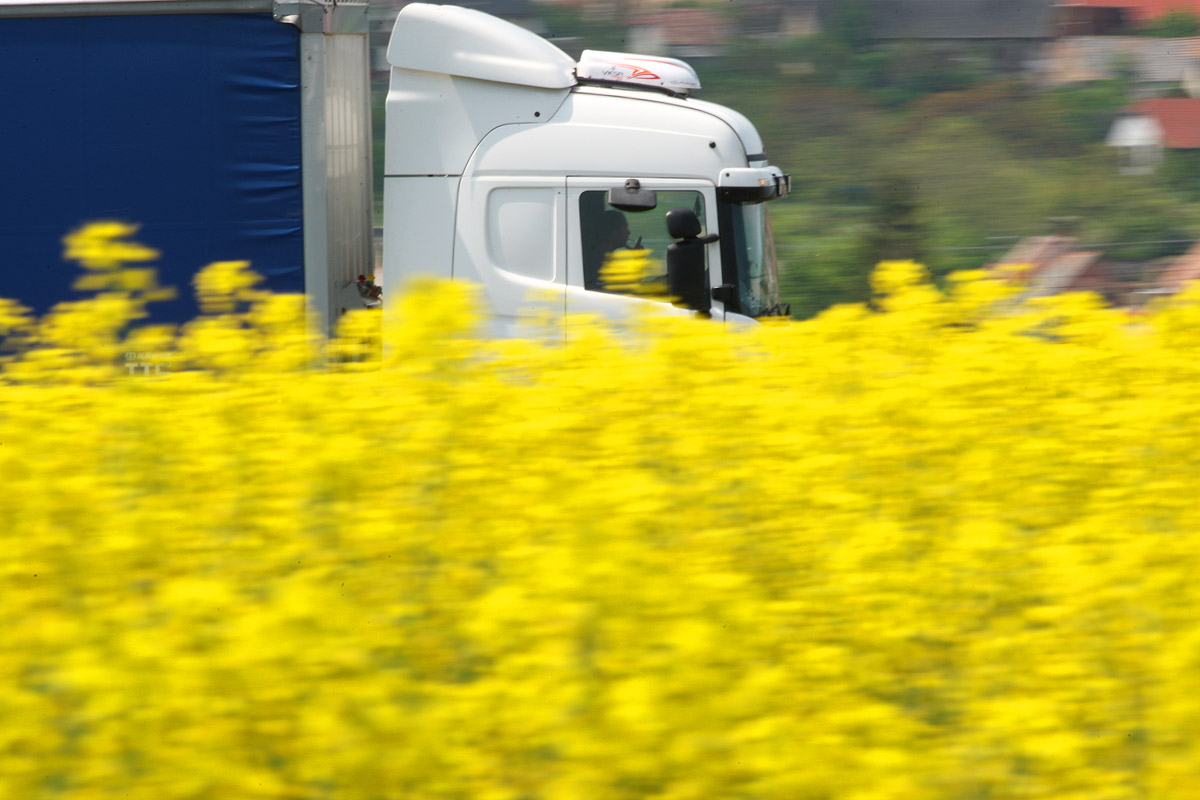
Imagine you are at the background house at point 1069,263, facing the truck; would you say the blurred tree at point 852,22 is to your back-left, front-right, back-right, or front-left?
back-right

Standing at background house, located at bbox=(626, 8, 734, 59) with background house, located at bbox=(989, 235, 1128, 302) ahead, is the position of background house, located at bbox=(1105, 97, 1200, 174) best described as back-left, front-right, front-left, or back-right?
front-left

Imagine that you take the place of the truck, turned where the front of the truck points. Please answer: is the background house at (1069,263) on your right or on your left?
on your left

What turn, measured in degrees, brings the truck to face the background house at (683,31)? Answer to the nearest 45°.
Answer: approximately 90° to its left

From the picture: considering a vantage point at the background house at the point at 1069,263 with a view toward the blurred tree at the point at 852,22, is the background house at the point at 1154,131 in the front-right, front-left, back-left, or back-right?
front-right

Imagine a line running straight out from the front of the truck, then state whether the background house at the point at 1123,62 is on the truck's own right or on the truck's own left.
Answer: on the truck's own left

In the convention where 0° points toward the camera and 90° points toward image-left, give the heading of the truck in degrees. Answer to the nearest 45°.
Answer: approximately 270°
